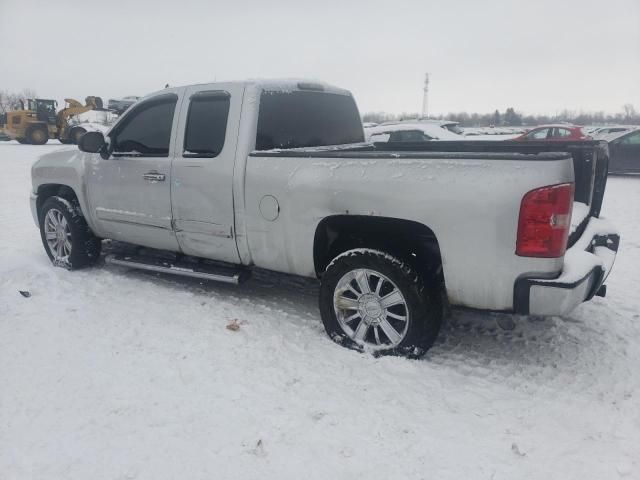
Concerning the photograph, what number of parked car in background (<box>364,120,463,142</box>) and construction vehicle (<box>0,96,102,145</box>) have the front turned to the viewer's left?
0

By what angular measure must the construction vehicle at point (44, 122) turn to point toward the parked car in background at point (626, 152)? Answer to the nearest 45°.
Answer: approximately 45° to its right

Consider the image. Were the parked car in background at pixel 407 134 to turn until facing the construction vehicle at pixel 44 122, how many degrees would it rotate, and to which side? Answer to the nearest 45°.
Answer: approximately 135° to its left

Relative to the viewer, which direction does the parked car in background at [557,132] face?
to the viewer's left

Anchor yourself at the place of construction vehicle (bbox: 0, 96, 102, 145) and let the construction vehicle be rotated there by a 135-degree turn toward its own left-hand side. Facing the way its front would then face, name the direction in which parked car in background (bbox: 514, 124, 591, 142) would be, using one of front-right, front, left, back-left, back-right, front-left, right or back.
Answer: back

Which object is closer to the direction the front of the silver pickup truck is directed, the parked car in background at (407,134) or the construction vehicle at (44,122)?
the construction vehicle

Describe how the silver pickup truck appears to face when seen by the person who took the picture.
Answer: facing away from the viewer and to the left of the viewer

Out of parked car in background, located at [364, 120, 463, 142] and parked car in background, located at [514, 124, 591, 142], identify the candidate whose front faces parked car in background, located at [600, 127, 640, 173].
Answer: parked car in background, located at [364, 120, 463, 142]

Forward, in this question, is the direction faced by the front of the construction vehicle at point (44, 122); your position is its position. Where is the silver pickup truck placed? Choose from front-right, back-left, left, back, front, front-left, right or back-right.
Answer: right

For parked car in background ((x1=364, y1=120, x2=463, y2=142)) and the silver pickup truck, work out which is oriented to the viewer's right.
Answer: the parked car in background

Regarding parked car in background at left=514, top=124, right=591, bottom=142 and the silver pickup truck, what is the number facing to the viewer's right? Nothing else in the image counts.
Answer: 0

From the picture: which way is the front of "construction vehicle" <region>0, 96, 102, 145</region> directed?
to the viewer's right
